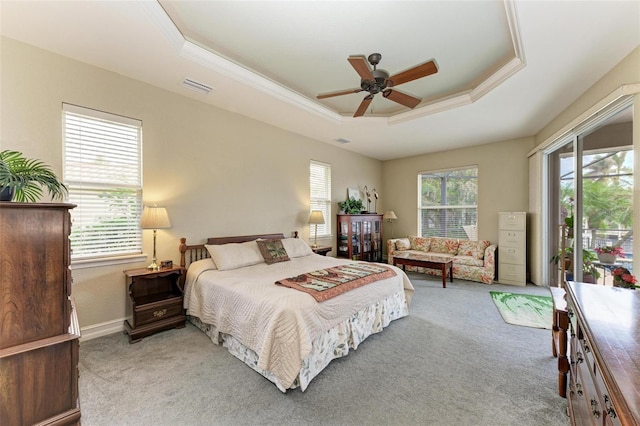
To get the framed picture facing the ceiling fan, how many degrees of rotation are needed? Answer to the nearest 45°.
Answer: approximately 45° to its right

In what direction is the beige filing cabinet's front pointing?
toward the camera

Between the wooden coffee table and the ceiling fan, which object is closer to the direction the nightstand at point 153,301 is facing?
the ceiling fan

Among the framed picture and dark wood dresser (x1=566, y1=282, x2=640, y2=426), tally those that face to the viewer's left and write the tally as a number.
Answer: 1

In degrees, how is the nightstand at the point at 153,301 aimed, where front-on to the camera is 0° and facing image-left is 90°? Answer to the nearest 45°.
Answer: approximately 315°

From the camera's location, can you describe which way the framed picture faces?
facing the viewer and to the right of the viewer

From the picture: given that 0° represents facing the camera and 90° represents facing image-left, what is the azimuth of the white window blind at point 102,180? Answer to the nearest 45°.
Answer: approximately 315°

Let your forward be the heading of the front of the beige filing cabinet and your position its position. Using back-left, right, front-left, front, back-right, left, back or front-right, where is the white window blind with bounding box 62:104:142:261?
front-right

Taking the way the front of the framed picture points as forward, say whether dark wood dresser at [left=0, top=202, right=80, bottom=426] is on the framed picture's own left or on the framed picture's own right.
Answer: on the framed picture's own right

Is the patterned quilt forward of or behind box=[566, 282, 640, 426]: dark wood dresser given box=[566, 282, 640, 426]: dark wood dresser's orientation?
forward

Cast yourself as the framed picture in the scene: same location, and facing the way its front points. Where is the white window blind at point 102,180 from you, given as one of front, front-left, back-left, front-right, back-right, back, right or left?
right

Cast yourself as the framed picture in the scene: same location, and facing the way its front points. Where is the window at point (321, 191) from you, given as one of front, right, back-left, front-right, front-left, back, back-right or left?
right

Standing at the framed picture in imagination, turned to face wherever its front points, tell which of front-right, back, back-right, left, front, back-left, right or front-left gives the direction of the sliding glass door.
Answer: front

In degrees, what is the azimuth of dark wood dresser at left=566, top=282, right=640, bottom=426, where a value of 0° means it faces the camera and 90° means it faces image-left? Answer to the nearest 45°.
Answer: approximately 90°
